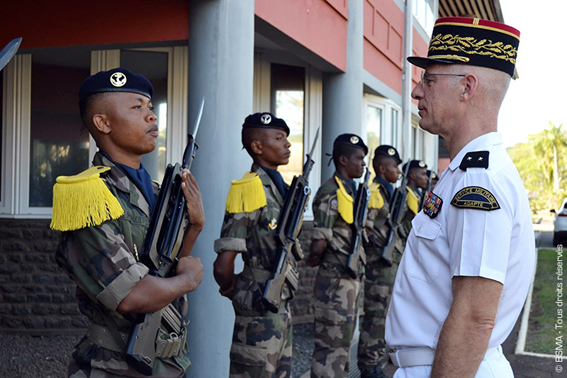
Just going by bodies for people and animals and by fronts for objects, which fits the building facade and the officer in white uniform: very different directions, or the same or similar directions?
very different directions

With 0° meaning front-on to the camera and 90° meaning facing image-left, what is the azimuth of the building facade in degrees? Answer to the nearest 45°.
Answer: approximately 315°

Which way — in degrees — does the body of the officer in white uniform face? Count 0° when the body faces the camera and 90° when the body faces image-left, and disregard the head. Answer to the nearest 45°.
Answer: approximately 90°

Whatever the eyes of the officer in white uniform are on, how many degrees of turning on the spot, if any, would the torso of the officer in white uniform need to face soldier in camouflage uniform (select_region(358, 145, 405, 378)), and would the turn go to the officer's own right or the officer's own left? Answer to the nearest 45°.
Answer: approximately 90° to the officer's own right

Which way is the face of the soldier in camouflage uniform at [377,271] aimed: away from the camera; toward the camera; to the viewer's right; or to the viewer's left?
to the viewer's right

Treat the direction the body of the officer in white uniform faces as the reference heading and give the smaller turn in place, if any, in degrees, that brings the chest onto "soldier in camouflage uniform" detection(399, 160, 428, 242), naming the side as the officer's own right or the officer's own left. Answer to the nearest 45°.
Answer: approximately 90° to the officer's own right

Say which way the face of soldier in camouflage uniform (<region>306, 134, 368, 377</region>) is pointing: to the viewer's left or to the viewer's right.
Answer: to the viewer's right

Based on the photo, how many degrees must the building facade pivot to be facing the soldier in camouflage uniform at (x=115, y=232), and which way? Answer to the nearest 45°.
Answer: approximately 45° to its right

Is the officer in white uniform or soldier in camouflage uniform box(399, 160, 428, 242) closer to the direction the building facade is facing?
the officer in white uniform

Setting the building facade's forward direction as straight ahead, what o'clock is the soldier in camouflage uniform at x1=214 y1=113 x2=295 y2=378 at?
The soldier in camouflage uniform is roughly at 1 o'clock from the building facade.

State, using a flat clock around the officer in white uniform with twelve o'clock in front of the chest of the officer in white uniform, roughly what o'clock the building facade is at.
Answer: The building facade is roughly at 2 o'clock from the officer in white uniform.

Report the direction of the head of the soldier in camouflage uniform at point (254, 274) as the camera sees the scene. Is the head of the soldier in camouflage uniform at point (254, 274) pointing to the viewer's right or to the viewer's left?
to the viewer's right

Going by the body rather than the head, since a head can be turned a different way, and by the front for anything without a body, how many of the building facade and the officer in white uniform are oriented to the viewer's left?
1
